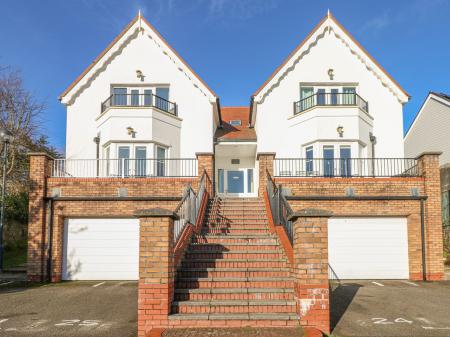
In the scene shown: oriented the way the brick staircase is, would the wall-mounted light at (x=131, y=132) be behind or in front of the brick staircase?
behind

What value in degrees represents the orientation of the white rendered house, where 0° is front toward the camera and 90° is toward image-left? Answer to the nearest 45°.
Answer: approximately 0°

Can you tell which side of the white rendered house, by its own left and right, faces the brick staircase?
front

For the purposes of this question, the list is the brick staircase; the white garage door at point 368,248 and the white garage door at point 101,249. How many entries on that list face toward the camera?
3

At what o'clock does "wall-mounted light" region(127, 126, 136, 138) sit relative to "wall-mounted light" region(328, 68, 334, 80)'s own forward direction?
"wall-mounted light" region(127, 126, 136, 138) is roughly at 2 o'clock from "wall-mounted light" region(328, 68, 334, 80).

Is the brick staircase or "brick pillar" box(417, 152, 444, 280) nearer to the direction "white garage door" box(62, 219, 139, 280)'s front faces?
the brick staircase

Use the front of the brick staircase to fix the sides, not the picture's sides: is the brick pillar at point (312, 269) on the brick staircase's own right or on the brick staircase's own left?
on the brick staircase's own left

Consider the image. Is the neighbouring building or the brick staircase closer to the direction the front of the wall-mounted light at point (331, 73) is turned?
the brick staircase

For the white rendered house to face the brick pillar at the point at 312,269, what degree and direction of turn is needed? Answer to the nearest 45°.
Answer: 0° — it already faces it

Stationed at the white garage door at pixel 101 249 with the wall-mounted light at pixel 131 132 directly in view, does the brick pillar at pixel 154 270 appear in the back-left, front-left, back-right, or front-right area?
back-right
